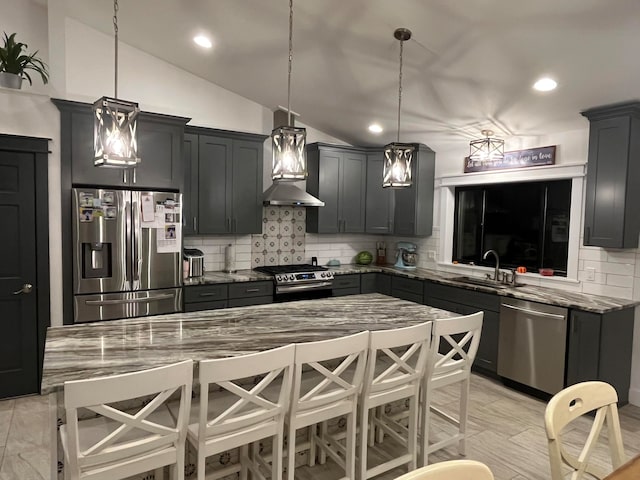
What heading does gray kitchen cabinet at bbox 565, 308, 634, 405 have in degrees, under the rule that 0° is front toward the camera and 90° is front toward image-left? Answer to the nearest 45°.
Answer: approximately 45°

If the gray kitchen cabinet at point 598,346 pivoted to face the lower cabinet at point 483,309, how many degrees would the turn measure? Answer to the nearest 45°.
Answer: approximately 45° to its right

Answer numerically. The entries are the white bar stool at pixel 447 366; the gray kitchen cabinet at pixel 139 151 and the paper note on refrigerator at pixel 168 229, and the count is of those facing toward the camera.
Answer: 2

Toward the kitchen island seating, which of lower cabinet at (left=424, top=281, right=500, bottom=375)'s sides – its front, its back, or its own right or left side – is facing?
front

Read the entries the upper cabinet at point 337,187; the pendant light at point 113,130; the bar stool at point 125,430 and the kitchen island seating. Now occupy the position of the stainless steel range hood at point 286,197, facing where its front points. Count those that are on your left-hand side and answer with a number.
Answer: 1

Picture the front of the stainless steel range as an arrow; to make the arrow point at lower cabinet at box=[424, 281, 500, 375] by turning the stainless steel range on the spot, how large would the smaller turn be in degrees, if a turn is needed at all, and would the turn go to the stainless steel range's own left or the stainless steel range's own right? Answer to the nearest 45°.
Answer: approximately 45° to the stainless steel range's own left

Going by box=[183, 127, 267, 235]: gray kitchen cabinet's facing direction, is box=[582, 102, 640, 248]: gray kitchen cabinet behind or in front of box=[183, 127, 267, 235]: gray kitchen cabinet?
in front

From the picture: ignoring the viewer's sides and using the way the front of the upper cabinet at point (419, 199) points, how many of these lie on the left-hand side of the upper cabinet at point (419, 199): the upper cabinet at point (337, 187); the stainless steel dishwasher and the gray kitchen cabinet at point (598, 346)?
2

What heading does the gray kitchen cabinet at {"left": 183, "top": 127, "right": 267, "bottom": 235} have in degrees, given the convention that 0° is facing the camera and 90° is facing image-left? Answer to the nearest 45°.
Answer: approximately 315°

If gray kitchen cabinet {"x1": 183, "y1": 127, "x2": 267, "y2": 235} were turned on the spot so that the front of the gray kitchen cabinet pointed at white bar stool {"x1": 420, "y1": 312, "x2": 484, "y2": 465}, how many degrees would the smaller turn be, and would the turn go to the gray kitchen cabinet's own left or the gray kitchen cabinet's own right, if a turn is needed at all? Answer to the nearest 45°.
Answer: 0° — it already faces it

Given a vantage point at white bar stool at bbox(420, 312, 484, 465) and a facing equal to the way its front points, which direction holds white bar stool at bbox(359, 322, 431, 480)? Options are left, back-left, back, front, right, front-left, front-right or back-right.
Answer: left

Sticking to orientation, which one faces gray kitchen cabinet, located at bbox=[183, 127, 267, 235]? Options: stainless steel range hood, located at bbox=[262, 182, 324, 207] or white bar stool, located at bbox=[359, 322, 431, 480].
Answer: the white bar stool

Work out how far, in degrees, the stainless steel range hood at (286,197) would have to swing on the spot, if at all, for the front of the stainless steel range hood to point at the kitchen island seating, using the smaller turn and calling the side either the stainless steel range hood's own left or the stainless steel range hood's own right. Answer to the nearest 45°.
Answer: approximately 45° to the stainless steel range hood's own right

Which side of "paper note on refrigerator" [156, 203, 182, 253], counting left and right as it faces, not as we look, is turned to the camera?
front

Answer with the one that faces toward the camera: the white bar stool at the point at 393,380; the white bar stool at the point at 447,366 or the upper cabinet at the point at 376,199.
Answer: the upper cabinet

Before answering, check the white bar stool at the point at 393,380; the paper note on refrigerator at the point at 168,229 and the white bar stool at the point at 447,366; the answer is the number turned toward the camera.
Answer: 1
